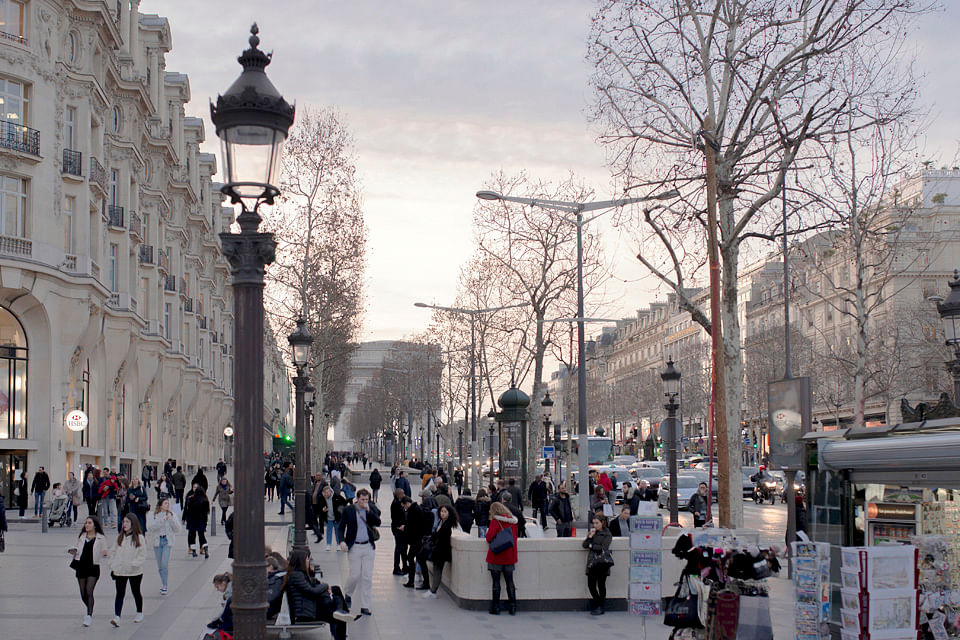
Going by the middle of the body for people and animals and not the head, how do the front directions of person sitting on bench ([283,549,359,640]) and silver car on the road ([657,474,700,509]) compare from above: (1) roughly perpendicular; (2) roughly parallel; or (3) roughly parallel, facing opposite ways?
roughly perpendicular

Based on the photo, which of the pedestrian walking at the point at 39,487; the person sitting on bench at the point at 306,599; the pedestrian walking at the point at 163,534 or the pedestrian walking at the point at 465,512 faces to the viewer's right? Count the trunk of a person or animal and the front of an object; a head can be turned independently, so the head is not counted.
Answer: the person sitting on bench

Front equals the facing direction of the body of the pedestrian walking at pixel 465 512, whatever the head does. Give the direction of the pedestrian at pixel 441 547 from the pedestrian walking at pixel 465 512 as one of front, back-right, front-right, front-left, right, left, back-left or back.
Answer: back

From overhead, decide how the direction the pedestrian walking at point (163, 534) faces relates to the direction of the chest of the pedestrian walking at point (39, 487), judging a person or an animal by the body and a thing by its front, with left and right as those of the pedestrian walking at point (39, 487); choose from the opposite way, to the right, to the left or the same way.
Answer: the same way

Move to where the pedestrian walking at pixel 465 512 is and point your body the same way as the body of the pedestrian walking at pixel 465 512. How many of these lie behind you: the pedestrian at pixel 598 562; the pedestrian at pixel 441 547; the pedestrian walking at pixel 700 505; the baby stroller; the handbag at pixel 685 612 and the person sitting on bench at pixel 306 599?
4

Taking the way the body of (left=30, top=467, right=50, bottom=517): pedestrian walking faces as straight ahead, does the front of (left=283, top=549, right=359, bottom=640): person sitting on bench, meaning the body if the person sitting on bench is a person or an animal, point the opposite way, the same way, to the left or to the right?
to the left

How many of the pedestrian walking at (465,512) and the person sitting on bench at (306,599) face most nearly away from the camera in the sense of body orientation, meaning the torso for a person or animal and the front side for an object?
1

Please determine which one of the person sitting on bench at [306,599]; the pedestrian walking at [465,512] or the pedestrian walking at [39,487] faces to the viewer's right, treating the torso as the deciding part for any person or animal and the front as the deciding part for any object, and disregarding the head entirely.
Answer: the person sitting on bench

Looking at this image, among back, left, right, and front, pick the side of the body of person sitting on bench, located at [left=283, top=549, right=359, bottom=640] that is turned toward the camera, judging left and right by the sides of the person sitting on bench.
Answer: right

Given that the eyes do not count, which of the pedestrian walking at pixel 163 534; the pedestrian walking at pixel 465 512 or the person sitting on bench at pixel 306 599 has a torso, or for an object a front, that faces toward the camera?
the pedestrian walking at pixel 163 534

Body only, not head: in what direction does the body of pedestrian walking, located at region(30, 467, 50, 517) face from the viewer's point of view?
toward the camera

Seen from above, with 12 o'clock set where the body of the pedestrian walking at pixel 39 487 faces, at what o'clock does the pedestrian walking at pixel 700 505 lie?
the pedestrian walking at pixel 700 505 is roughly at 10 o'clock from the pedestrian walking at pixel 39 487.
